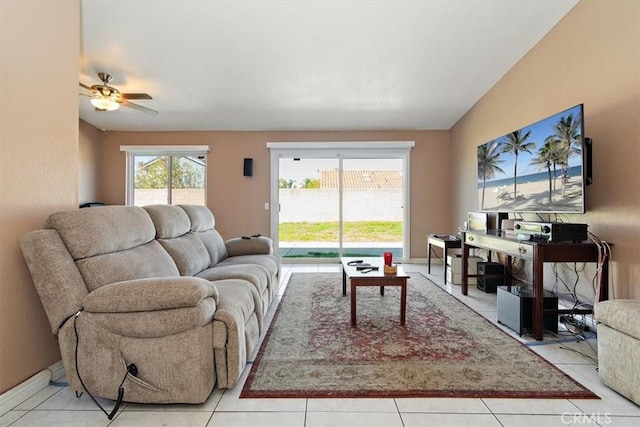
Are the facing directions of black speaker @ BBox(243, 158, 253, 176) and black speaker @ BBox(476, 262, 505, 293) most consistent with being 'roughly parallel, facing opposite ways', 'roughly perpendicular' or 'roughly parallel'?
roughly perpendicular

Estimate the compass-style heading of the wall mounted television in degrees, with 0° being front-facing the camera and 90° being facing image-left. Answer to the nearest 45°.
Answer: approximately 45°

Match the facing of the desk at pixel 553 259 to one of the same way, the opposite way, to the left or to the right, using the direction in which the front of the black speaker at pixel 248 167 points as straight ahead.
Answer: to the right

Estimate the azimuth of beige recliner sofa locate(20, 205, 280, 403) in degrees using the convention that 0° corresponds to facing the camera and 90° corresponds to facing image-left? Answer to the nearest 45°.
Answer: approximately 315°
